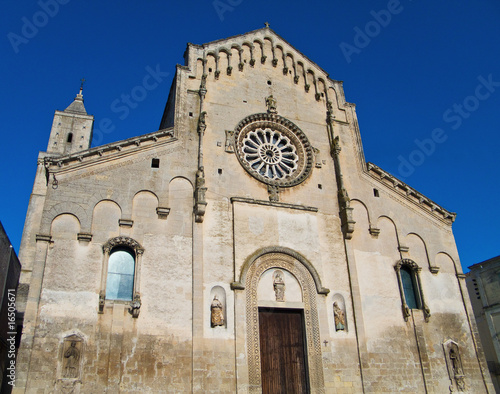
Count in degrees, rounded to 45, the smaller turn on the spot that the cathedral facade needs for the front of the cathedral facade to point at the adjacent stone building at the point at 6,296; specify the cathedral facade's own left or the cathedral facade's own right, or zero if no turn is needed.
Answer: approximately 90° to the cathedral facade's own right

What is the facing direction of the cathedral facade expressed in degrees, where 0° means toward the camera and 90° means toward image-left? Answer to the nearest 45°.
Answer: approximately 0°

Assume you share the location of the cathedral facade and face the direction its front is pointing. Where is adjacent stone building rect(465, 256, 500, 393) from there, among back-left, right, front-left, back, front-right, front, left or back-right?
back-left
